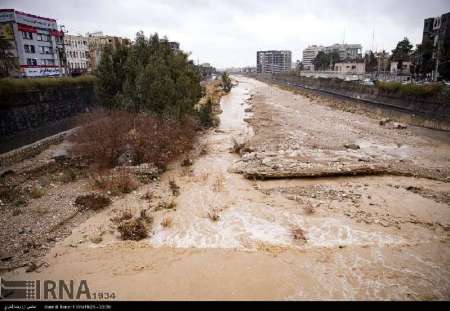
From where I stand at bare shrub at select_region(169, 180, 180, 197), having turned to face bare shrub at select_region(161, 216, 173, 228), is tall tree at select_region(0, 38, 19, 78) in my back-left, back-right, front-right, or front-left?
back-right

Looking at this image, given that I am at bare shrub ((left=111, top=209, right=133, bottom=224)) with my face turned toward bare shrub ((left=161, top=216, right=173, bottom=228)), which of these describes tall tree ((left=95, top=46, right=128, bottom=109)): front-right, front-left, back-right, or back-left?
back-left

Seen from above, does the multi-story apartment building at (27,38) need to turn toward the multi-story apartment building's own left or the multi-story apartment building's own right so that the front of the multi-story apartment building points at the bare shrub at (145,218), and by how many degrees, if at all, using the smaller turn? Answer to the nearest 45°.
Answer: approximately 45° to the multi-story apartment building's own right

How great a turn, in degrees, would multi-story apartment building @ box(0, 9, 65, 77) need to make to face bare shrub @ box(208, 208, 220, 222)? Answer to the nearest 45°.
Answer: approximately 45° to its right

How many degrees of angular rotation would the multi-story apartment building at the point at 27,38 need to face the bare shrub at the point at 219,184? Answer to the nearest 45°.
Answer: approximately 45° to its right

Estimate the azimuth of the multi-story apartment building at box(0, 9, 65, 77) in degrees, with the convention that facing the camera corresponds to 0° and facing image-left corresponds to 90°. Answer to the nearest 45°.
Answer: approximately 315°

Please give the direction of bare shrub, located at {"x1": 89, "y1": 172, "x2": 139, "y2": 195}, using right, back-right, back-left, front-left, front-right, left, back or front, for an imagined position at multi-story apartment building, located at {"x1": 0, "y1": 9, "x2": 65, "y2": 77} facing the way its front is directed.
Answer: front-right

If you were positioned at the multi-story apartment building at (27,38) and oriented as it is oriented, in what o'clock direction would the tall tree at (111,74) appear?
The tall tree is roughly at 1 o'clock from the multi-story apartment building.

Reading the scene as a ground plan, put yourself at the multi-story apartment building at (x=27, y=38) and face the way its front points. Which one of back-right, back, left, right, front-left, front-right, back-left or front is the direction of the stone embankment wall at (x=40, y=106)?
front-right
